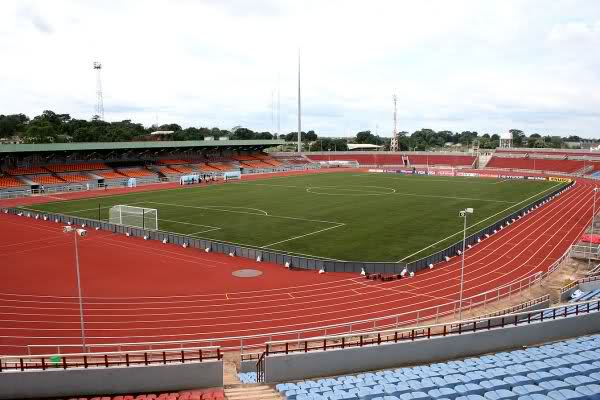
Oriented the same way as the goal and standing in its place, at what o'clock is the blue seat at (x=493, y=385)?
The blue seat is roughly at 4 o'clock from the goal.

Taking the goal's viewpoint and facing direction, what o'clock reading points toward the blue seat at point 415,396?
The blue seat is roughly at 4 o'clock from the goal.

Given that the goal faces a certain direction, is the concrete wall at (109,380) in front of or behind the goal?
behind

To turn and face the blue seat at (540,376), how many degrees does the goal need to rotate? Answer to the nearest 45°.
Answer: approximately 135° to its right

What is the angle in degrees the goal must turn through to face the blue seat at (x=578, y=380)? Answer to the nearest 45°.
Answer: approximately 135° to its right

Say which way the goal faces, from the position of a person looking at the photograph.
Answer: facing away from the viewer and to the right of the viewer

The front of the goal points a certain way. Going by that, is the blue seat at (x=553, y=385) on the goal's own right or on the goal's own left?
on the goal's own right

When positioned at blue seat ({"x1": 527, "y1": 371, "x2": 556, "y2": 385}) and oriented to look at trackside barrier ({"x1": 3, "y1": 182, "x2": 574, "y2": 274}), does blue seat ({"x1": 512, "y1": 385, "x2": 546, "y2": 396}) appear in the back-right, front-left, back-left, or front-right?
back-left

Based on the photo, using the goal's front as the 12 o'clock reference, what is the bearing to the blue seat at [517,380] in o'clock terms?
The blue seat is roughly at 4 o'clock from the goal.

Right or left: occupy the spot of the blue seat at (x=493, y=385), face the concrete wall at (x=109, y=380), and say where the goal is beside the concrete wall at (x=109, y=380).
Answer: right

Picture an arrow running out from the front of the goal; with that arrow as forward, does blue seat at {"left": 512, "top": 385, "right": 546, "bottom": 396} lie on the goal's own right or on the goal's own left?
on the goal's own right
